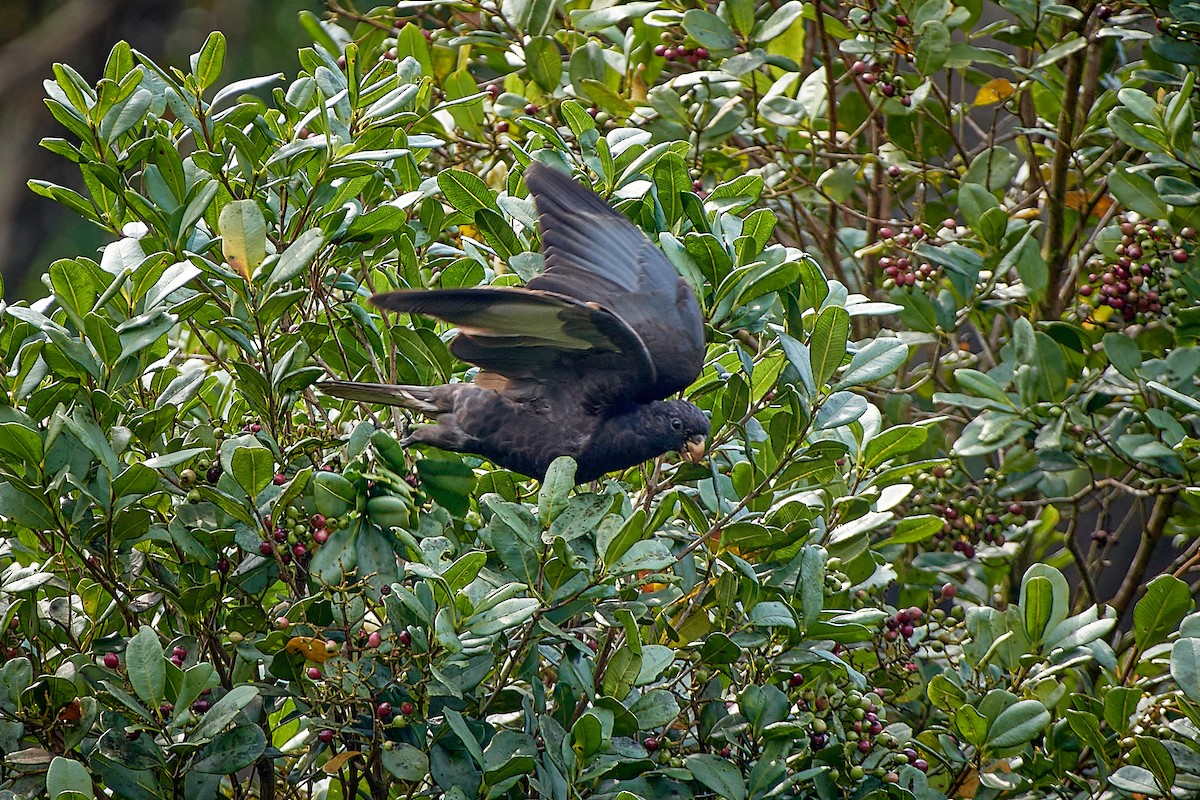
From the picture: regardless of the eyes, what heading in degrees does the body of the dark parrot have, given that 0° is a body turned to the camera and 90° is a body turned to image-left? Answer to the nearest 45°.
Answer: approximately 270°
